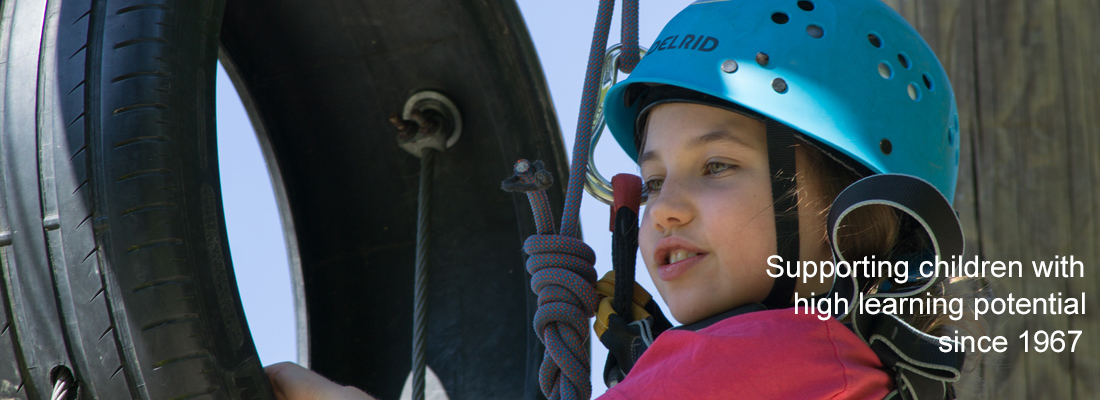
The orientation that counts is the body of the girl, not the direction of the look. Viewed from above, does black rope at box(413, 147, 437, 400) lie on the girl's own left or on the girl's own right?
on the girl's own right

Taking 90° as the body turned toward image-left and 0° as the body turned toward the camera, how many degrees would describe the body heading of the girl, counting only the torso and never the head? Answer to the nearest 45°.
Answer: approximately 45°

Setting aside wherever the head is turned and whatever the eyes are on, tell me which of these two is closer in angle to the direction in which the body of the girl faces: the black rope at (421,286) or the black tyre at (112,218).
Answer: the black tyre
